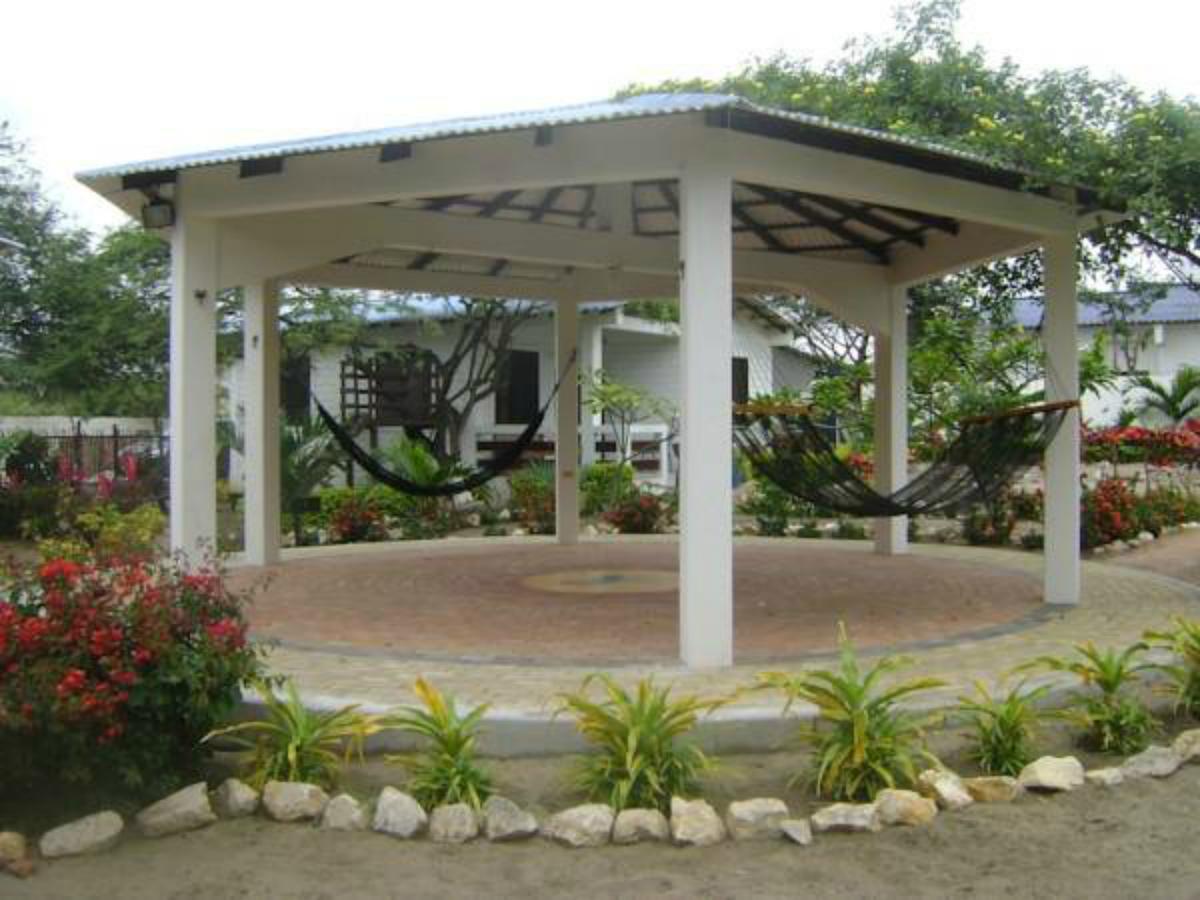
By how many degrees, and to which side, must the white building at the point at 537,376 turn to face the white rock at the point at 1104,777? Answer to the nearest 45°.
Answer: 0° — it already faces it

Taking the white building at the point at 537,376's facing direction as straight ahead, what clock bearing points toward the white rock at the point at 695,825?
The white rock is roughly at 12 o'clock from the white building.

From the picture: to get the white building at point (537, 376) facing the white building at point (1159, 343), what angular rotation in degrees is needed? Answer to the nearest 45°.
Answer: approximately 135° to its left

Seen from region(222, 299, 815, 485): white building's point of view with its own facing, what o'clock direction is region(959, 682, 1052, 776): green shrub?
The green shrub is roughly at 12 o'clock from the white building.

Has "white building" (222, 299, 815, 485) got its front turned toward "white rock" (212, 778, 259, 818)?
yes

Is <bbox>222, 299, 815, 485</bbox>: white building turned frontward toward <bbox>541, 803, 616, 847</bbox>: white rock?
yes

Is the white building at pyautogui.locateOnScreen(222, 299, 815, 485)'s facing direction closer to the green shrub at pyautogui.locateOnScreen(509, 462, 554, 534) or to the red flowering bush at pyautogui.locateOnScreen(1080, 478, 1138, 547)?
the green shrub

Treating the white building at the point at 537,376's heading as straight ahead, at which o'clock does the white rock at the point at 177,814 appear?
The white rock is roughly at 12 o'clock from the white building.

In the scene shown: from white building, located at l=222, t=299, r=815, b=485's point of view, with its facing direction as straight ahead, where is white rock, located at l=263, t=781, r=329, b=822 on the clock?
The white rock is roughly at 12 o'clock from the white building.

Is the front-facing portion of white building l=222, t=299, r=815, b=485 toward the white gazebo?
yes

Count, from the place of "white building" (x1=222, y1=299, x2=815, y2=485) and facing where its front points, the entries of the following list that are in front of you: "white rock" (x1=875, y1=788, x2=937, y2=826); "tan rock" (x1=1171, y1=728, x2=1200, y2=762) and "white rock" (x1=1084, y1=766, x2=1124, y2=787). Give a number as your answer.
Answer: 3

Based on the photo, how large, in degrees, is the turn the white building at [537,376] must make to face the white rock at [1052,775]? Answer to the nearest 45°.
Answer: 0° — it already faces it
